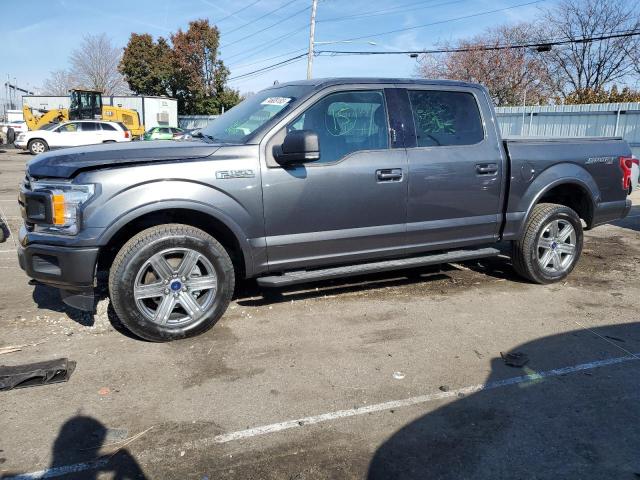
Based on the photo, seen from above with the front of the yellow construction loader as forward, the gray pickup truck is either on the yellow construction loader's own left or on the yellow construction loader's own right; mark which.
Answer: on the yellow construction loader's own left

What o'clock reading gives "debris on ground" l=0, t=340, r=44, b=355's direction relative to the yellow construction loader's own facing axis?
The debris on ground is roughly at 9 o'clock from the yellow construction loader.

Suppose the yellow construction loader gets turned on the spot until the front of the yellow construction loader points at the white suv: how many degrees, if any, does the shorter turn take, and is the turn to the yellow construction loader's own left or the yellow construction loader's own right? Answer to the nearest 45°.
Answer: approximately 90° to the yellow construction loader's own left

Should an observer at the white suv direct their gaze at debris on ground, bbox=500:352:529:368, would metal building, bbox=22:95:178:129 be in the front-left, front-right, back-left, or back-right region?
back-left

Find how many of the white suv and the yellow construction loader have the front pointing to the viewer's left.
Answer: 2

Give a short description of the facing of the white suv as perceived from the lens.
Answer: facing to the left of the viewer

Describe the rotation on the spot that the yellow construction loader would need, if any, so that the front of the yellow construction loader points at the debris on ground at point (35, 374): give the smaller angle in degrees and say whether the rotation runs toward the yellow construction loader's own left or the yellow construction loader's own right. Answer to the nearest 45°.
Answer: approximately 90° to the yellow construction loader's own left

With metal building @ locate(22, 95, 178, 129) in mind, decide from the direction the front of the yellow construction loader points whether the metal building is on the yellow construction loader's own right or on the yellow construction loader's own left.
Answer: on the yellow construction loader's own right

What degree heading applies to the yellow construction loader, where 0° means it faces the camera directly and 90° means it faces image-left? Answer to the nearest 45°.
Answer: approximately 90°

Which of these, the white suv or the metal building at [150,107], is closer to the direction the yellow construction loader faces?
the white suv
